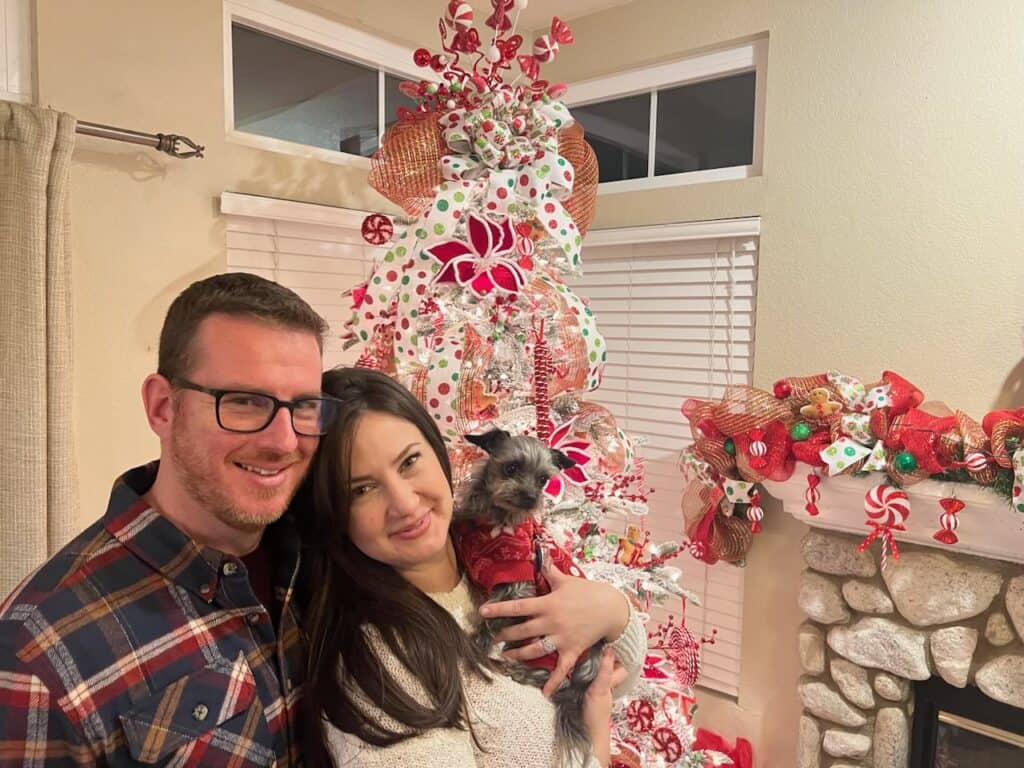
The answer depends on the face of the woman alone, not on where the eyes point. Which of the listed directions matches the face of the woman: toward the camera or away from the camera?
toward the camera

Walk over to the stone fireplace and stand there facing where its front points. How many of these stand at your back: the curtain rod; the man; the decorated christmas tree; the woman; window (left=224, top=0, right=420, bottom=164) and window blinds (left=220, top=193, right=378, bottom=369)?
0

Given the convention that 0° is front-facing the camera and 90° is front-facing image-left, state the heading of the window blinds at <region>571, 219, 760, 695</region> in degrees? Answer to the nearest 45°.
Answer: approximately 45°

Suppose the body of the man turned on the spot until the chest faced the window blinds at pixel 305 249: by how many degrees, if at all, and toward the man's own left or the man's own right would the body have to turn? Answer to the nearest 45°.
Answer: approximately 135° to the man's own left

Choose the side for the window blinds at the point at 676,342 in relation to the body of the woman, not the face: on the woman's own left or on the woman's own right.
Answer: on the woman's own left

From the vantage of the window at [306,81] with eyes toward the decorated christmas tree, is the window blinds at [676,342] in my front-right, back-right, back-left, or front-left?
front-left

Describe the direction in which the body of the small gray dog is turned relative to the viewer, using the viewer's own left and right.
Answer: facing the viewer and to the right of the viewer

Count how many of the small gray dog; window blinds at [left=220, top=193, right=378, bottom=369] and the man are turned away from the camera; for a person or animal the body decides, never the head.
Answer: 0

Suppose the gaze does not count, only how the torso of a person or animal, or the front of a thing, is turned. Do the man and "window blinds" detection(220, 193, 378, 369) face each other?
no

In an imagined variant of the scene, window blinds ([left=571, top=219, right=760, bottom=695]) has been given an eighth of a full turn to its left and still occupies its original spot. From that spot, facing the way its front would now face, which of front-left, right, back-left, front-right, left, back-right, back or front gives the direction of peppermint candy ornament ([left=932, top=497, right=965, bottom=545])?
front-left

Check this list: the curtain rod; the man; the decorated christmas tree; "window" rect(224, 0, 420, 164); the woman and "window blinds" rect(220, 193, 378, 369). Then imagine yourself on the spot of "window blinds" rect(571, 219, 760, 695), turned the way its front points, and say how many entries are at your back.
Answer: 0

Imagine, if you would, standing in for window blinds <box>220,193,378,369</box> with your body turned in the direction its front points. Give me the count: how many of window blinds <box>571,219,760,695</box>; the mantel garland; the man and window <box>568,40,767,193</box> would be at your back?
0

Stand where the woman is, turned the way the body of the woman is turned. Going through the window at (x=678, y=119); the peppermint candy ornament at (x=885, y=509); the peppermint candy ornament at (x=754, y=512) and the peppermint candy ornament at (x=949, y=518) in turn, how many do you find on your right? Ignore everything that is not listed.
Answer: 0

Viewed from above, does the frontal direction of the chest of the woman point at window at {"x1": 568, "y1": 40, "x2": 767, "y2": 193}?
no

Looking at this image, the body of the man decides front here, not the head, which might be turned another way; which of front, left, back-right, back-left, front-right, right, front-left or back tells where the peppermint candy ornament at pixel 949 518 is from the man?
front-left

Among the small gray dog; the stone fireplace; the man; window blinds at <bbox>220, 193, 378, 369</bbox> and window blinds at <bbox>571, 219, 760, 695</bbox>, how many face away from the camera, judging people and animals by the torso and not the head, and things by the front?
0

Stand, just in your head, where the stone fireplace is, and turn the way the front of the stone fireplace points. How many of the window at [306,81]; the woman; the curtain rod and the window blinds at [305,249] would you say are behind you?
0

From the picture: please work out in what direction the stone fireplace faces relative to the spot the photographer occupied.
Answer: facing the viewer and to the left of the viewer

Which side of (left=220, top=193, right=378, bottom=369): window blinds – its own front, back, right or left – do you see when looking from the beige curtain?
right

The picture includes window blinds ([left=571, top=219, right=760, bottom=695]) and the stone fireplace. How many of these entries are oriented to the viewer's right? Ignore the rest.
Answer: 0

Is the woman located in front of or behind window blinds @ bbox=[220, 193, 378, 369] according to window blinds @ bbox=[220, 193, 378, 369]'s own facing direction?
in front

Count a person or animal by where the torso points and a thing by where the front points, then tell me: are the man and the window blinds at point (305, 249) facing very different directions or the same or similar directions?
same or similar directions

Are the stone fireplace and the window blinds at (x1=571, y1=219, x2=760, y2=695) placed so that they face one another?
no
